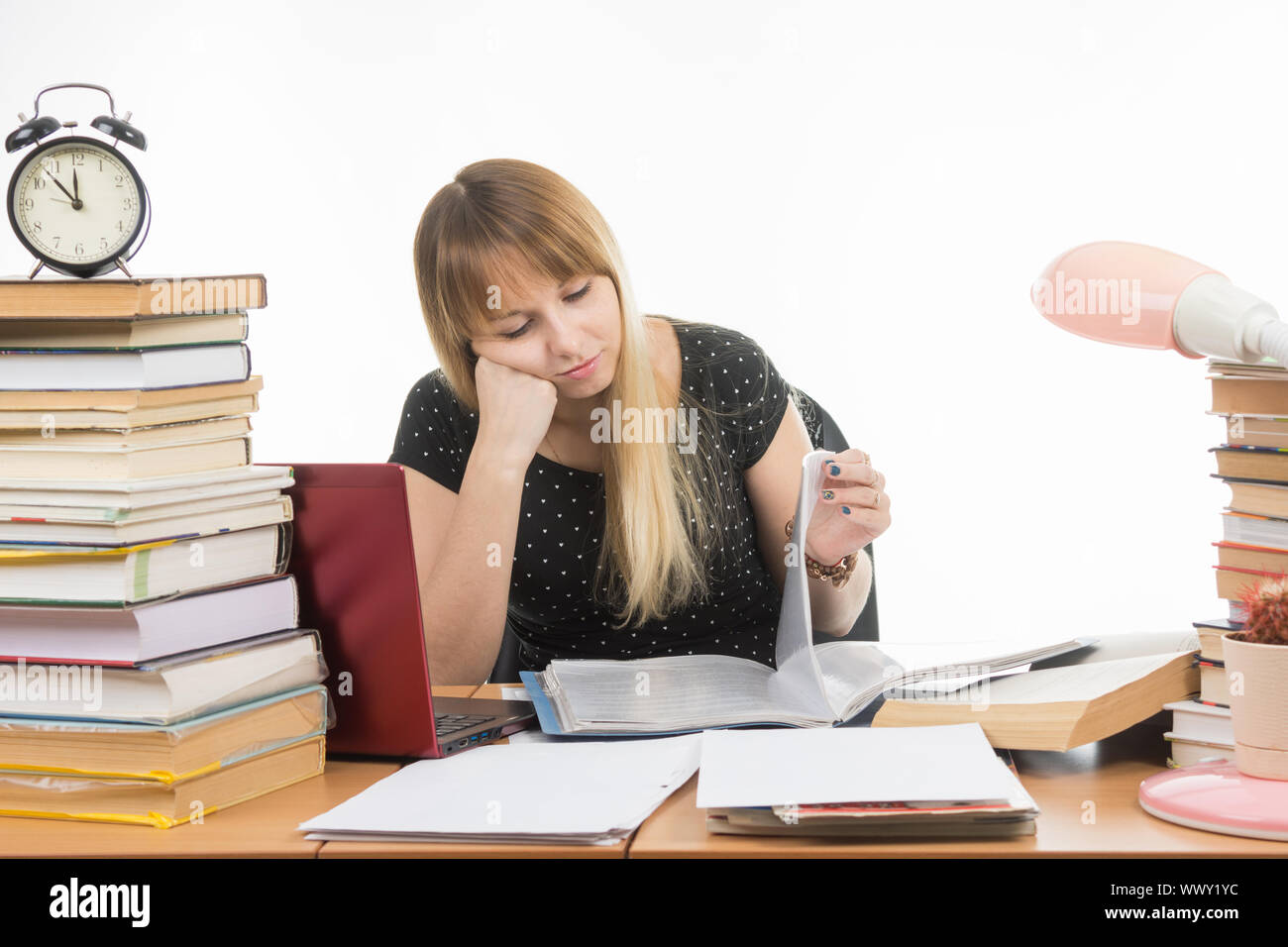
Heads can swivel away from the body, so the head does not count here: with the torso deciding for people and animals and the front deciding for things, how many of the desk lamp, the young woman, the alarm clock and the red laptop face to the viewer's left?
1

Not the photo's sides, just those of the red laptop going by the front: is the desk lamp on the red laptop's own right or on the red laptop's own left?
on the red laptop's own right

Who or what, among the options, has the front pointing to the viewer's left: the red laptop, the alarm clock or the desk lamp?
the desk lamp

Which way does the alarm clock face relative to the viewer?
toward the camera

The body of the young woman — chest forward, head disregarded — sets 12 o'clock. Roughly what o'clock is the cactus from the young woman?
The cactus is roughly at 11 o'clock from the young woman.

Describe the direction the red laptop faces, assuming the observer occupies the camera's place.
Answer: facing away from the viewer and to the right of the viewer

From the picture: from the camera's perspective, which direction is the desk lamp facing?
to the viewer's left

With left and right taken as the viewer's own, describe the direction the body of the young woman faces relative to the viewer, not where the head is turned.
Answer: facing the viewer
